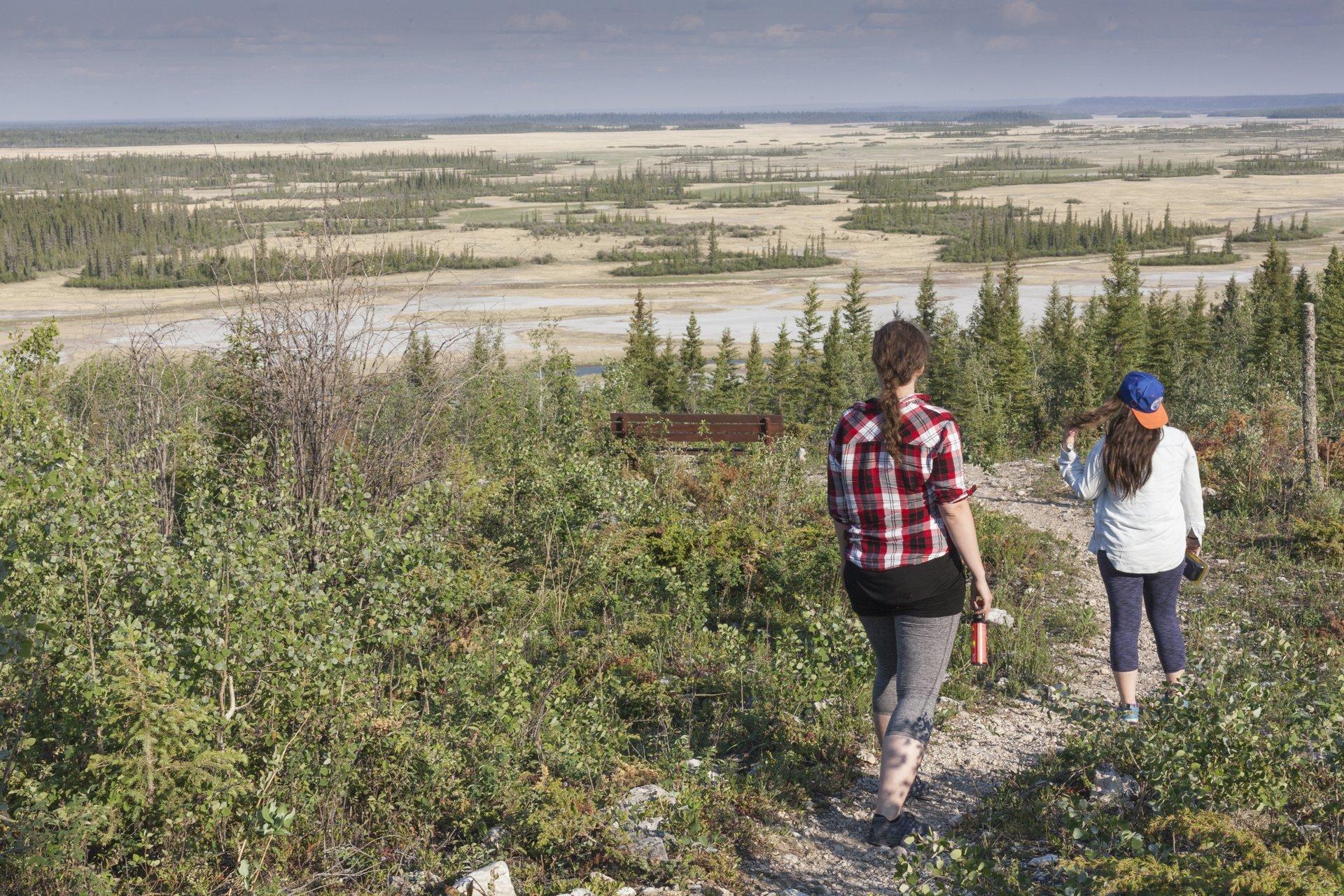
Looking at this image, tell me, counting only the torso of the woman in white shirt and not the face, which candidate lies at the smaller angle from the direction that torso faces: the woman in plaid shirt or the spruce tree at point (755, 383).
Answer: the spruce tree

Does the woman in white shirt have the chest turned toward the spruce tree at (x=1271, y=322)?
yes

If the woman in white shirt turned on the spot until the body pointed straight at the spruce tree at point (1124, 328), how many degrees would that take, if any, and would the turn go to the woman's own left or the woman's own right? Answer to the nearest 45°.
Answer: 0° — they already face it

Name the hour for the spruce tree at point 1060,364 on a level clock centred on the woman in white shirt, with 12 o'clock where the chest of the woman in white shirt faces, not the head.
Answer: The spruce tree is roughly at 12 o'clock from the woman in white shirt.

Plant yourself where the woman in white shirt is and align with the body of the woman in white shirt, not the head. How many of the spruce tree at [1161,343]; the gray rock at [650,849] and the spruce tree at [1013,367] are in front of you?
2

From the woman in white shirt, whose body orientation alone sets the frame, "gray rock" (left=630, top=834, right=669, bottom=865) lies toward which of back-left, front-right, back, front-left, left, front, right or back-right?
back-left

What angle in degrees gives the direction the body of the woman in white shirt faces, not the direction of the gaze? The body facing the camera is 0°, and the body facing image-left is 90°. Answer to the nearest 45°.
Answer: approximately 180°
